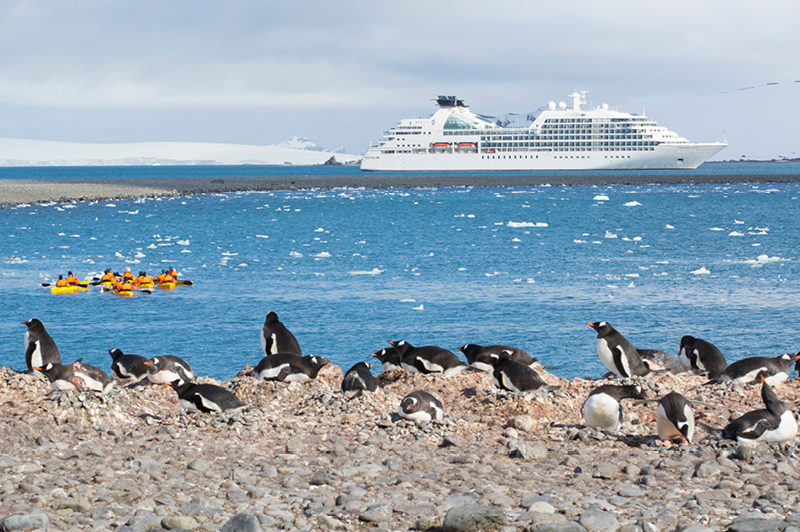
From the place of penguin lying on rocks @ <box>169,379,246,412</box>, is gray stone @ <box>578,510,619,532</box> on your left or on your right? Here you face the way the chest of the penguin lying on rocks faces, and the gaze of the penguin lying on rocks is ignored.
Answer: on your left

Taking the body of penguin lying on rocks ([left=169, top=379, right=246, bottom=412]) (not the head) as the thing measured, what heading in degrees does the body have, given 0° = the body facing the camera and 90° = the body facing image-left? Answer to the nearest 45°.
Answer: approximately 90°

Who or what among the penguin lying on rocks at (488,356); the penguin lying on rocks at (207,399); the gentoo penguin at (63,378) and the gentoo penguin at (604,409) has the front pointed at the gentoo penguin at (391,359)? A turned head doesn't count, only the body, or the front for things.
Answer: the penguin lying on rocks at (488,356)

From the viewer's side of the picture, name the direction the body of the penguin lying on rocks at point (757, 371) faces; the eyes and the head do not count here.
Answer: to the viewer's right

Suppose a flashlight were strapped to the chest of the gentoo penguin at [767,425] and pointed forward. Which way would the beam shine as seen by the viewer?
to the viewer's right

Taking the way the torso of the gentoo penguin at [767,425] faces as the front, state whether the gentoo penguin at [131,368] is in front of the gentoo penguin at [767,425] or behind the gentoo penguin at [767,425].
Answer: behind

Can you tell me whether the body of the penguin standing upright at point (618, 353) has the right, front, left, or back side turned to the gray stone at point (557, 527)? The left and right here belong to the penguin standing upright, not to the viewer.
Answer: left

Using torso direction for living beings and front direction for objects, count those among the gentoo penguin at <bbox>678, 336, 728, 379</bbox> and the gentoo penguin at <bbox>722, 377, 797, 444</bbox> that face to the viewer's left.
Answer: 1

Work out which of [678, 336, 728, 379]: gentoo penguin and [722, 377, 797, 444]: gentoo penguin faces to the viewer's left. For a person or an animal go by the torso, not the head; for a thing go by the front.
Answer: [678, 336, 728, 379]: gentoo penguin

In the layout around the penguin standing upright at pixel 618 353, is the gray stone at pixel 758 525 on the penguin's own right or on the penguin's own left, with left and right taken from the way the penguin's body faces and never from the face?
on the penguin's own left

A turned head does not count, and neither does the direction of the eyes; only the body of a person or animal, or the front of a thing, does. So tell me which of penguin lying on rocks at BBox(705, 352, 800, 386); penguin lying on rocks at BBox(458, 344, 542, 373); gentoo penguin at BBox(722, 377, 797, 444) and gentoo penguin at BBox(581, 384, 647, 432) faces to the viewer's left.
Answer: penguin lying on rocks at BBox(458, 344, 542, 373)

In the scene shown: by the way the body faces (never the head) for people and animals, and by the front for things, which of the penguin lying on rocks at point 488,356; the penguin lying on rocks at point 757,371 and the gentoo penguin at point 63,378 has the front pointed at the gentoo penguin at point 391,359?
the penguin lying on rocks at point 488,356

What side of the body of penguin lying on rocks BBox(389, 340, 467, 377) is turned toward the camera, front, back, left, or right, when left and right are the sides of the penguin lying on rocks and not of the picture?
left

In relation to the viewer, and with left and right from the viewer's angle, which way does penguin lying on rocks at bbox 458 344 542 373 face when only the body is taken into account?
facing to the left of the viewer

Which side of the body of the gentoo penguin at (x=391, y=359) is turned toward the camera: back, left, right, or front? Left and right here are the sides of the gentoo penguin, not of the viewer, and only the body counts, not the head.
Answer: left
